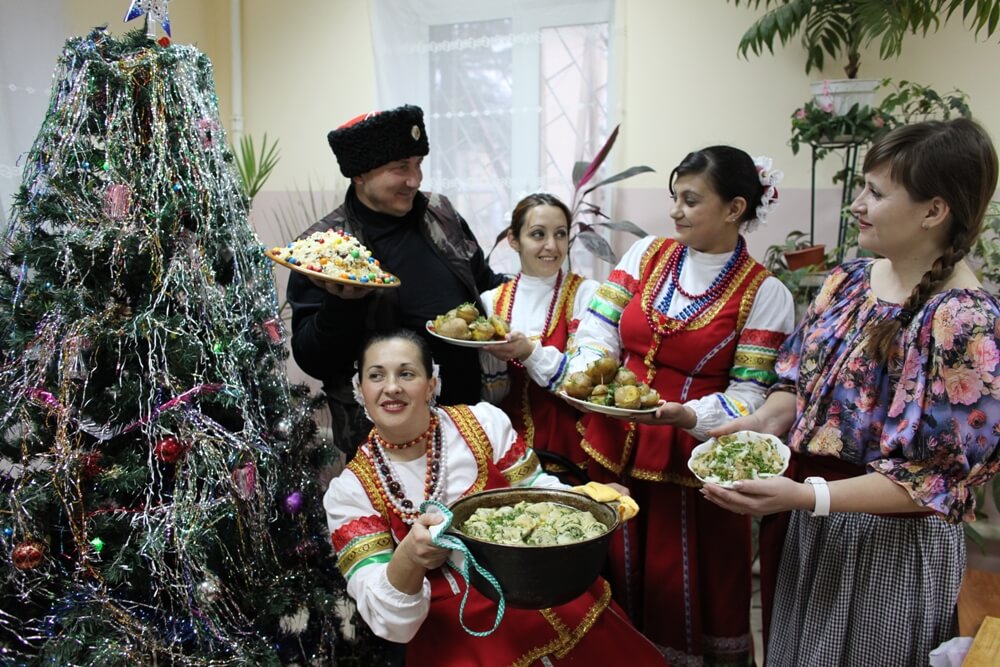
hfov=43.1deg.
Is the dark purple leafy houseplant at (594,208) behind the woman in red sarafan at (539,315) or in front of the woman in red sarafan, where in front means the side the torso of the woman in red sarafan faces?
behind

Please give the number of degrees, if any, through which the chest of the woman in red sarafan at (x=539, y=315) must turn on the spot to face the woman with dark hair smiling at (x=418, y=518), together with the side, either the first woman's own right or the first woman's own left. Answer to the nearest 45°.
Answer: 0° — they already face them

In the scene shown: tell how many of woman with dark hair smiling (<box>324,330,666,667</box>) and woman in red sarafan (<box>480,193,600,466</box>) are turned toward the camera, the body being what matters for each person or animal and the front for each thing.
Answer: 2

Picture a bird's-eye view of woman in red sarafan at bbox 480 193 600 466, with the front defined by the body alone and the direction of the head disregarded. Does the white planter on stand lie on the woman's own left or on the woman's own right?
on the woman's own left

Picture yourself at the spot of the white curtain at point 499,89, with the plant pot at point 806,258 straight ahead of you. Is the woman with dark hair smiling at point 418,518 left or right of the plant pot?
right

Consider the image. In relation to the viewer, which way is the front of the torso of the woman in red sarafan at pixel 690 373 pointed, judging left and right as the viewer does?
facing the viewer and to the left of the viewer

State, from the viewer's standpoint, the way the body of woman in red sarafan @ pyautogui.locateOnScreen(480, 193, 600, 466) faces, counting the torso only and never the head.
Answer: toward the camera

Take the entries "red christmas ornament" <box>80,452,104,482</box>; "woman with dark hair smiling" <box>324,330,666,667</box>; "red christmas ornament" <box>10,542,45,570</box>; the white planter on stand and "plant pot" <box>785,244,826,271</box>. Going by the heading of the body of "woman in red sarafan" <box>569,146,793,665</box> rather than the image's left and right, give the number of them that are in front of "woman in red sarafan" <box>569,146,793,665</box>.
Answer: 3
